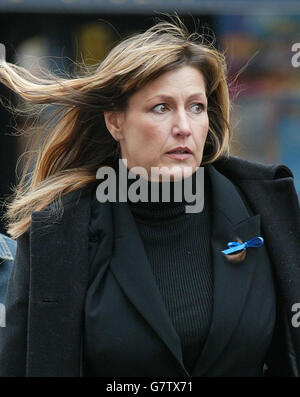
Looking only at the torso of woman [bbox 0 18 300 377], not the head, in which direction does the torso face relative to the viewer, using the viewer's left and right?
facing the viewer and to the right of the viewer

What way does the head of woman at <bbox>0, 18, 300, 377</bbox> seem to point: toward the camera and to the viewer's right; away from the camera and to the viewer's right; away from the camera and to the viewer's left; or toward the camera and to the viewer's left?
toward the camera and to the viewer's right

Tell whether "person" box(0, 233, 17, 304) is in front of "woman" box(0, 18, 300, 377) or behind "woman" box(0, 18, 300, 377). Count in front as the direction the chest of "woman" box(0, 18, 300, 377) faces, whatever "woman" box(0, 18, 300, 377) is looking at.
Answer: behind
